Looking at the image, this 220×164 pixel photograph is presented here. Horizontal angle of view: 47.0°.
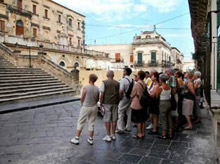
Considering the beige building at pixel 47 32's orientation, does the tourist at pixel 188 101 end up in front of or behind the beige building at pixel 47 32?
in front

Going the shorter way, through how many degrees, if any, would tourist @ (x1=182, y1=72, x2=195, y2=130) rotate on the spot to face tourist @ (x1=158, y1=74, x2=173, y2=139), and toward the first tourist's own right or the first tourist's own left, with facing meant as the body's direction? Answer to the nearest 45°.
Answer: approximately 45° to the first tourist's own left

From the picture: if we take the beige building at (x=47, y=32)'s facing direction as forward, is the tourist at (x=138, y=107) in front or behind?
in front

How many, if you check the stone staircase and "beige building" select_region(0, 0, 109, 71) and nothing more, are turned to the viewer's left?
0

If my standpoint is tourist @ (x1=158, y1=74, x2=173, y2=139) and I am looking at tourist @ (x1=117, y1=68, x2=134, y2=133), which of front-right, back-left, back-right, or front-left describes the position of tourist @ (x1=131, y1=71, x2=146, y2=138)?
front-left

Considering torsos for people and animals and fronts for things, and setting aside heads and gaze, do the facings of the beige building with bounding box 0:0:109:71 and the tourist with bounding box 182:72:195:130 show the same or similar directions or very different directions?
very different directions

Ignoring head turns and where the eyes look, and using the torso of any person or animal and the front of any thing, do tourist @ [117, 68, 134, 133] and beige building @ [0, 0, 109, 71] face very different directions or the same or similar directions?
very different directions

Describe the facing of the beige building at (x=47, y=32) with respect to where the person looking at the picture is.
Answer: facing the viewer and to the right of the viewer

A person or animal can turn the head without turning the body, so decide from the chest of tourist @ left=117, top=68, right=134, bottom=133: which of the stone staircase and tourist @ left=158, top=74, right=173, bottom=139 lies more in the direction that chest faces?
the stone staircase

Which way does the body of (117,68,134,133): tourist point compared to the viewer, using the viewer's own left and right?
facing away from the viewer and to the left of the viewer

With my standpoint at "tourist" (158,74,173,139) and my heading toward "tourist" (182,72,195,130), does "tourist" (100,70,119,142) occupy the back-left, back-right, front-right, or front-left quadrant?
back-left

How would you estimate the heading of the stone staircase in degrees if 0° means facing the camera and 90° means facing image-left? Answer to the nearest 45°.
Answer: approximately 315°

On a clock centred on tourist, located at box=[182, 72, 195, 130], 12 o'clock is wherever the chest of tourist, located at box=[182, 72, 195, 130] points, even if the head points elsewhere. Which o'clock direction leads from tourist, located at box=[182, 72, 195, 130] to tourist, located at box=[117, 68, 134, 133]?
tourist, located at box=[117, 68, 134, 133] is roughly at 11 o'clock from tourist, located at box=[182, 72, 195, 130].

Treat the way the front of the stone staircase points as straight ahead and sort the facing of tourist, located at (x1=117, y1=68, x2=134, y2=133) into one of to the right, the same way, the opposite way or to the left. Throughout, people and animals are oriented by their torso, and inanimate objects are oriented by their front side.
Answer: the opposite way
